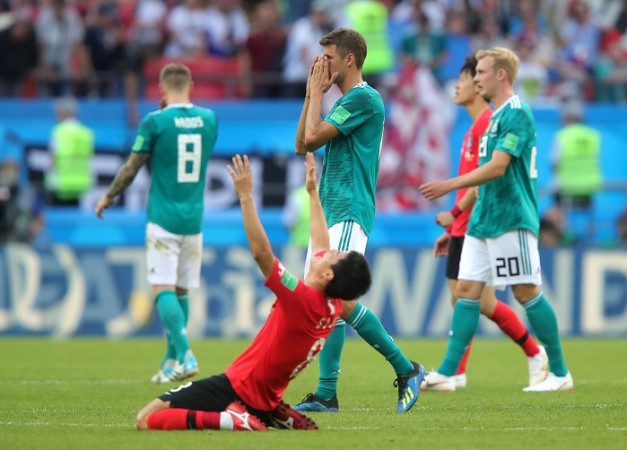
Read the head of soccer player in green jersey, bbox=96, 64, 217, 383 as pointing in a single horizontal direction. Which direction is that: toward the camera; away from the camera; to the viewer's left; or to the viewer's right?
away from the camera

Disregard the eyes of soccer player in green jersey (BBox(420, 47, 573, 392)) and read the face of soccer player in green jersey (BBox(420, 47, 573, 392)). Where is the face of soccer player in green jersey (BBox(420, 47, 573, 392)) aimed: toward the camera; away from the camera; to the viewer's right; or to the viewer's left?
to the viewer's left

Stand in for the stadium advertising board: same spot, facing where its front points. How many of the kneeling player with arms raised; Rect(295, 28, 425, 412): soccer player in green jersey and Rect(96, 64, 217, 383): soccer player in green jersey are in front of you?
3

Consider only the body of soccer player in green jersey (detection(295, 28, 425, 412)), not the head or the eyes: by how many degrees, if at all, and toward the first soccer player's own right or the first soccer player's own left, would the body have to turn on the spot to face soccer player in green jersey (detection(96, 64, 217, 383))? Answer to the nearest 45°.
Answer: approximately 45° to the first soccer player's own right

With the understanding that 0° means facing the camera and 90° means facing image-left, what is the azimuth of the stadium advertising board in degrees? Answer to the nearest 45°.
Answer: approximately 0°

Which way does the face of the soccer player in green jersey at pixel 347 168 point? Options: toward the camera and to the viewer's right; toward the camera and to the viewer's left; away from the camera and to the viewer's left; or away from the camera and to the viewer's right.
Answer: toward the camera and to the viewer's left

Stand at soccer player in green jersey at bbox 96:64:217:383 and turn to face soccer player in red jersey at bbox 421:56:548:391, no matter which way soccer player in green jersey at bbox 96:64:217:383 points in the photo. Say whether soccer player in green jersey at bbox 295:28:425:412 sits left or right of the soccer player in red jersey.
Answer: right

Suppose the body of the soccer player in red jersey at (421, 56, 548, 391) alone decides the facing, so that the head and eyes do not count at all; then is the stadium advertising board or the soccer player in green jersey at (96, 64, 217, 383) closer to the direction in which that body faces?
the soccer player in green jersey

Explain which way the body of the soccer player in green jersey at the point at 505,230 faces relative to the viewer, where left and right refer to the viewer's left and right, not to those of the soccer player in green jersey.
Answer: facing to the left of the viewer

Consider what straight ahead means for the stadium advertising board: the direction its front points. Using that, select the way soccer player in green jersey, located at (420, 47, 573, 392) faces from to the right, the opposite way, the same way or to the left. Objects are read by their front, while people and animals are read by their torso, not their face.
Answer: to the right
